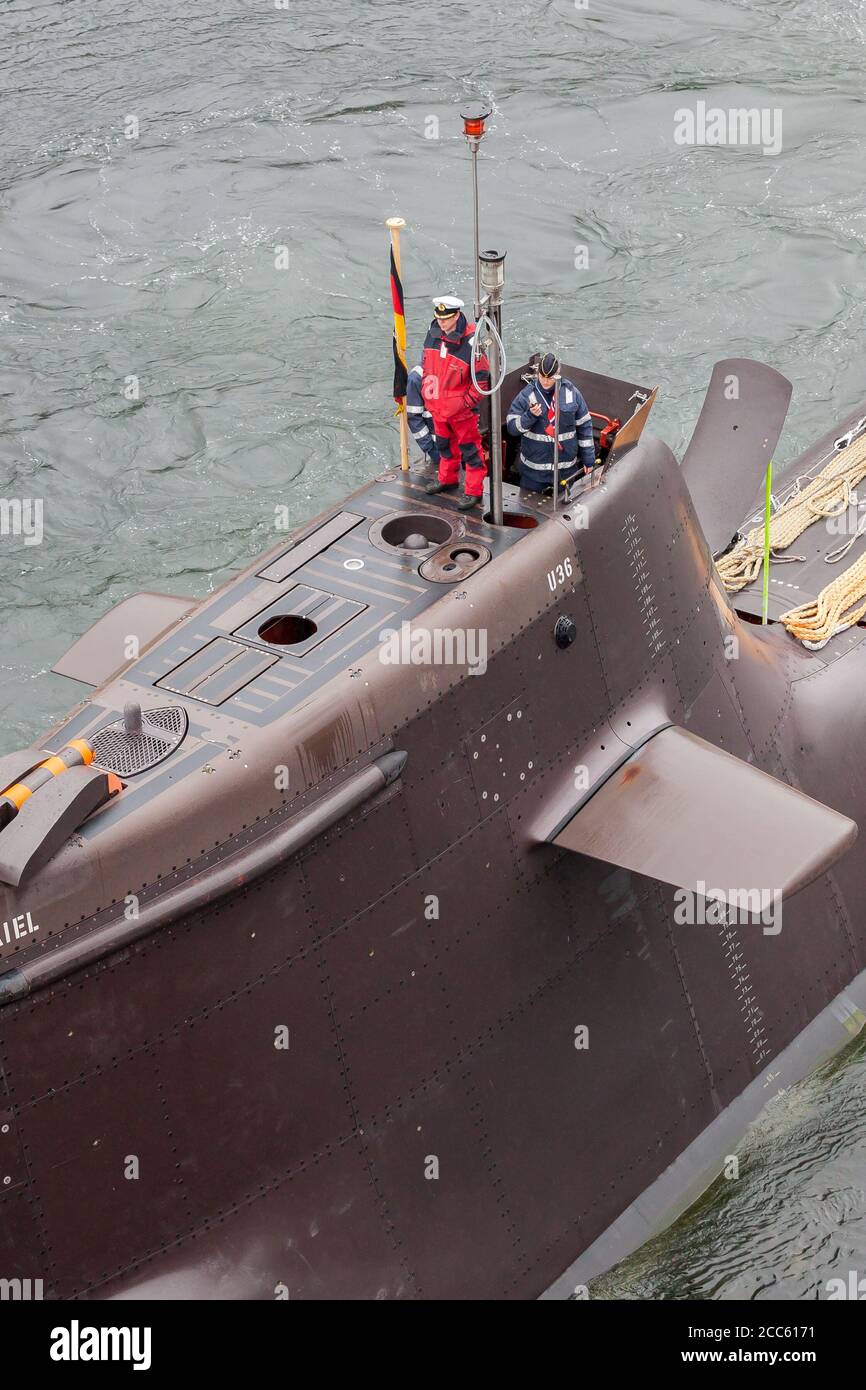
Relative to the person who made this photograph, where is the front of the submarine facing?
facing away from the viewer and to the right of the viewer

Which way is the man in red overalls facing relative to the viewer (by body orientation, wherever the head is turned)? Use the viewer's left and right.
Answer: facing the viewer and to the left of the viewer

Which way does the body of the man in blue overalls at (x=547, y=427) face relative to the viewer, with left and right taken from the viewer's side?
facing the viewer
